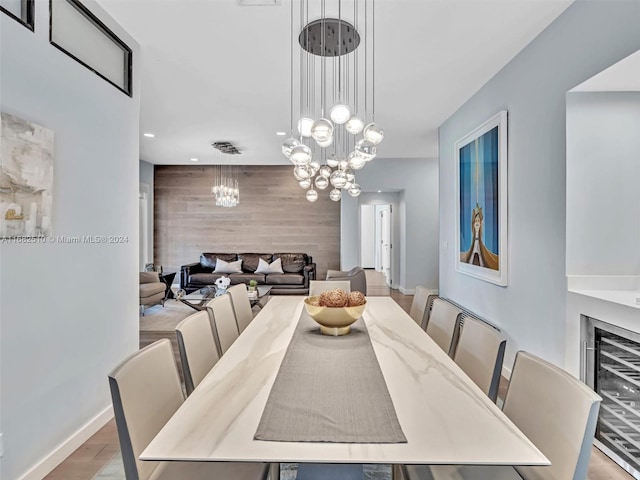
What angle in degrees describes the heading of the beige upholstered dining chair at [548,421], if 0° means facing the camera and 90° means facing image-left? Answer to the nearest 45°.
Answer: approximately 45°

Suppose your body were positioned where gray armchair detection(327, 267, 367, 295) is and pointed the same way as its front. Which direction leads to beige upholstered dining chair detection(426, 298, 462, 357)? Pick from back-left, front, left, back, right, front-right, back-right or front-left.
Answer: left

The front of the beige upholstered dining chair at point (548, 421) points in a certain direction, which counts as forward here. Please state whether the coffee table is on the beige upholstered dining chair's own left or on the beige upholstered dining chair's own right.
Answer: on the beige upholstered dining chair's own right

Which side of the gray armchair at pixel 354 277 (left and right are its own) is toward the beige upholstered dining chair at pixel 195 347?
left

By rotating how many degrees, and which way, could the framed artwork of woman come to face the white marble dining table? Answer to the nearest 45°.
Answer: approximately 45° to its left

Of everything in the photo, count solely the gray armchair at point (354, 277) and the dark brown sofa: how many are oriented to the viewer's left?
1

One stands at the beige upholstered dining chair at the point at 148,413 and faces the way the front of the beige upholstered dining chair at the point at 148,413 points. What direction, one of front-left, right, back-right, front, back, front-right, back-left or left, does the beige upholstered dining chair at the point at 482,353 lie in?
front-left

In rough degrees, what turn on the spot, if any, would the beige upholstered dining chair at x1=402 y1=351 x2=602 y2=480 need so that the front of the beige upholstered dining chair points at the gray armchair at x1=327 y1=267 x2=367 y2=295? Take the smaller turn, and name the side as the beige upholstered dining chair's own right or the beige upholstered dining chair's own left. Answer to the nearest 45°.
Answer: approximately 90° to the beige upholstered dining chair's own right

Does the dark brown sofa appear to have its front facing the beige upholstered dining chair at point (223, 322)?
yes

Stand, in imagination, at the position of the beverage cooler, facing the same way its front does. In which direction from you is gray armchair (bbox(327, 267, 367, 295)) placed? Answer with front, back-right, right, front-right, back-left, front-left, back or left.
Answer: right
